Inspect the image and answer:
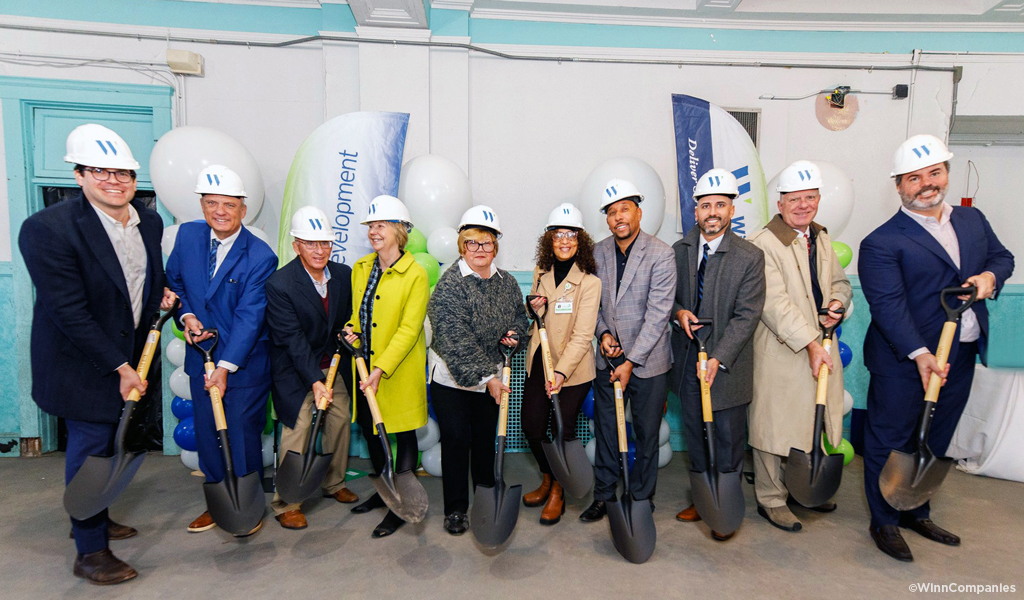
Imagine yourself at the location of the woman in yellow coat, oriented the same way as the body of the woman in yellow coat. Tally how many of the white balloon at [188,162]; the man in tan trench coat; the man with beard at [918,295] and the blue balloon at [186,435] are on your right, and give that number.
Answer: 2

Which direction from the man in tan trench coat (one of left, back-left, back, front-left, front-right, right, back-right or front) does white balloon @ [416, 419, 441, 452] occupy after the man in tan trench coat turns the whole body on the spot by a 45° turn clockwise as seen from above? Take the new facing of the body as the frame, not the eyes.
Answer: right

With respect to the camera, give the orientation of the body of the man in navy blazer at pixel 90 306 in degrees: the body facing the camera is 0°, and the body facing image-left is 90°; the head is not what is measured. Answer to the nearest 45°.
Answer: approximately 315°

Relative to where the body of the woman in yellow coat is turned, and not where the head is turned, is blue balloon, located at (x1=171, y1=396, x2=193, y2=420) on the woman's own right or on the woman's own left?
on the woman's own right

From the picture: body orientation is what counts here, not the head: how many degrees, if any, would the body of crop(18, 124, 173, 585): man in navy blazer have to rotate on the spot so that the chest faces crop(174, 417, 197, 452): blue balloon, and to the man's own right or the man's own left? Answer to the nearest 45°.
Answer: approximately 135° to the man's own left

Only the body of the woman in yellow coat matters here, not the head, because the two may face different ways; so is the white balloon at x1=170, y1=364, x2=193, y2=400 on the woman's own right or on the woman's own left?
on the woman's own right

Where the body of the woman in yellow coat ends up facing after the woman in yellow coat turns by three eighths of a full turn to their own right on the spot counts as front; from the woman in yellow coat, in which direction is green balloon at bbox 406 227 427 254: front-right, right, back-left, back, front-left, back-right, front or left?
front

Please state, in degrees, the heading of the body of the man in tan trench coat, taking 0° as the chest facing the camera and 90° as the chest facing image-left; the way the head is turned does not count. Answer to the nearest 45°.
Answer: approximately 315°

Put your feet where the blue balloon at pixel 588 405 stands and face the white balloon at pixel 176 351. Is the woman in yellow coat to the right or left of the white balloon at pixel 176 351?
left

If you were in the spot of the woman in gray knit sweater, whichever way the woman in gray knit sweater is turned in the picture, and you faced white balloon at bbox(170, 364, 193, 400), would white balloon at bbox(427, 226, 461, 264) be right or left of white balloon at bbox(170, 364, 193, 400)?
right
